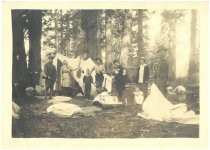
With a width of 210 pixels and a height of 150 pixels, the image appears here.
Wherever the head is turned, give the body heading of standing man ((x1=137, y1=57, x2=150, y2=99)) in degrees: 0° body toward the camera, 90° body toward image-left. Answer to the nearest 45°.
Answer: approximately 45°
